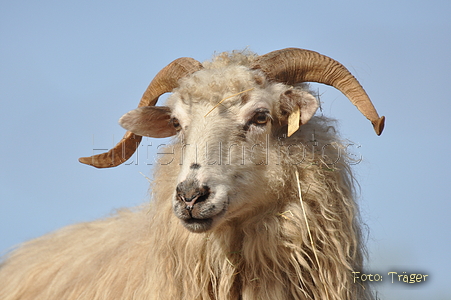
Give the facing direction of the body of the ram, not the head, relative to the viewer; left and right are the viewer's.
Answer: facing the viewer and to the right of the viewer
